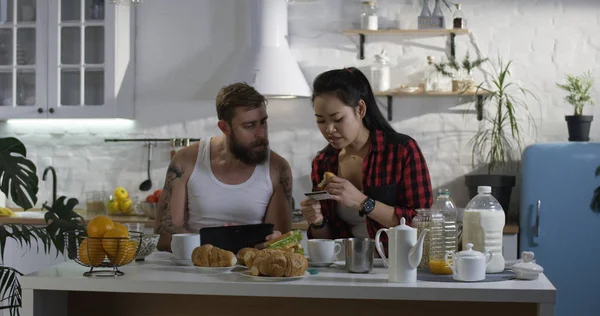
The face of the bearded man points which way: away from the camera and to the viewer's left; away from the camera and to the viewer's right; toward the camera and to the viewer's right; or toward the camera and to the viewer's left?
toward the camera and to the viewer's right

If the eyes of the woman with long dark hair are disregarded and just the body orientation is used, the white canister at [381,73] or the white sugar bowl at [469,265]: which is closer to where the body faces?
the white sugar bowl

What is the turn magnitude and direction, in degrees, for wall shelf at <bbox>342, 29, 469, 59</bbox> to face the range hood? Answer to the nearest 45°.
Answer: approximately 90° to its right

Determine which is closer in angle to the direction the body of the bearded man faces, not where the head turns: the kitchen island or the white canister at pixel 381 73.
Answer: the kitchen island

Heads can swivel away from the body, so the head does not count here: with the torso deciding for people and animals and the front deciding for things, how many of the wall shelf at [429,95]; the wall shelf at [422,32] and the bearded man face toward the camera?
3

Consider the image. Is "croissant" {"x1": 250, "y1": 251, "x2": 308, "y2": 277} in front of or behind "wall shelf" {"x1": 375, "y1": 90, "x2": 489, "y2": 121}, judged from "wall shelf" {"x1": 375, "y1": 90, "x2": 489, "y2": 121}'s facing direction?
in front

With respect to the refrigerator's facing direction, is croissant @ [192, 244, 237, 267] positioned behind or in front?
in front

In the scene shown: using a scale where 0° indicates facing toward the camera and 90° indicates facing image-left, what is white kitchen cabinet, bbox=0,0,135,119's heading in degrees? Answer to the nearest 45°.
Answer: approximately 0°

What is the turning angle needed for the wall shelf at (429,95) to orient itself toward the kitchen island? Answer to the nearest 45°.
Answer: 0° — it already faces it
